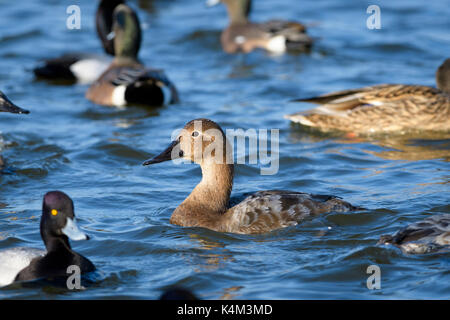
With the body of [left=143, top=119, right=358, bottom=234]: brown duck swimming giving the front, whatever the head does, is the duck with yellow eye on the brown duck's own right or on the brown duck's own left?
on the brown duck's own left

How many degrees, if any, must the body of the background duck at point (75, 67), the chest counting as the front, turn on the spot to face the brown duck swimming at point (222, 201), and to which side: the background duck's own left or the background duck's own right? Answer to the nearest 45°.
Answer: approximately 90° to the background duck's own right

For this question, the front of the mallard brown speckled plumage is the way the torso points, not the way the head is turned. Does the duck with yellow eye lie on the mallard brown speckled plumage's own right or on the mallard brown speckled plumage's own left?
on the mallard brown speckled plumage's own right

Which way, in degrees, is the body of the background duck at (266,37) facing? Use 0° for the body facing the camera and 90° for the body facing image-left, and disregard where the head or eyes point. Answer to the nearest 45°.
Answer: approximately 90°

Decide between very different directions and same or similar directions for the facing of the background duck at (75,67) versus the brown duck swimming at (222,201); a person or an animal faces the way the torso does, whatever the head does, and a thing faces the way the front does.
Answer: very different directions

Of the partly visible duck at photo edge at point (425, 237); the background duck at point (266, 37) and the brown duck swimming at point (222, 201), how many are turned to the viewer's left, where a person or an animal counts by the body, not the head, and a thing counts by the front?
2

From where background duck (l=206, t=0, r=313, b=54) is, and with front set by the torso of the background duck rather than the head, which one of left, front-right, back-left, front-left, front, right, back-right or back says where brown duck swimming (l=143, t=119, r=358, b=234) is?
left

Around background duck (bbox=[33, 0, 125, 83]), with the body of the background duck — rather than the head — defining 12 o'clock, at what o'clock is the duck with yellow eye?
The duck with yellow eye is roughly at 3 o'clock from the background duck.

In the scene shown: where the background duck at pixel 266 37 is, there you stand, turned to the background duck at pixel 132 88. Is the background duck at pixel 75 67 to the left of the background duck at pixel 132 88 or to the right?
right

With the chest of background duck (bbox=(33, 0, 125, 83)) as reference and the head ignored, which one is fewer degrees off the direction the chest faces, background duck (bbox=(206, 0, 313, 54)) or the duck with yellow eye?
the background duck

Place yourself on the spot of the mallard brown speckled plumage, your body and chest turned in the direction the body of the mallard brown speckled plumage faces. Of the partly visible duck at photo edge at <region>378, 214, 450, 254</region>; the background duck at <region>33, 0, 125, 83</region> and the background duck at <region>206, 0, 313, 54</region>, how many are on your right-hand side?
1

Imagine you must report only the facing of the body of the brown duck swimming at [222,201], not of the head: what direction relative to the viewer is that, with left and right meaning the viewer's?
facing to the left of the viewer

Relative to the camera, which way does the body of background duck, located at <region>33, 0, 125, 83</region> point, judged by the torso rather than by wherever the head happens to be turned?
to the viewer's right
